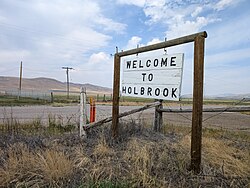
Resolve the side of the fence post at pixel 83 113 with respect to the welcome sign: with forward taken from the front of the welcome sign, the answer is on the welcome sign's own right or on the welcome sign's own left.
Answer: on the welcome sign's own right

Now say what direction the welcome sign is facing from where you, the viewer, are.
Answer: facing the viewer and to the left of the viewer
